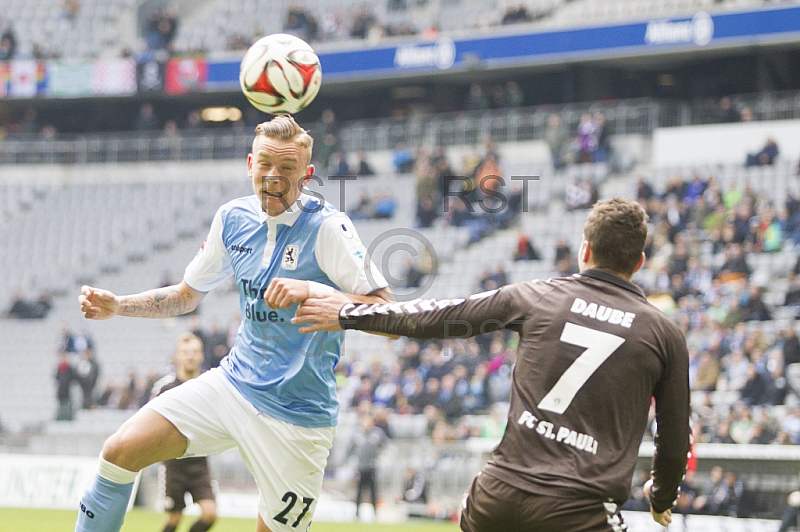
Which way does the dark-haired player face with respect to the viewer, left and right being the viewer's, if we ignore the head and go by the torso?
facing away from the viewer

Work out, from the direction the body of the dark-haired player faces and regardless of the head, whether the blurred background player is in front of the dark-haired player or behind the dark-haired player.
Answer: in front

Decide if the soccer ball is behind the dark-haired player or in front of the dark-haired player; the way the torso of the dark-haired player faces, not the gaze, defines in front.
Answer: in front
